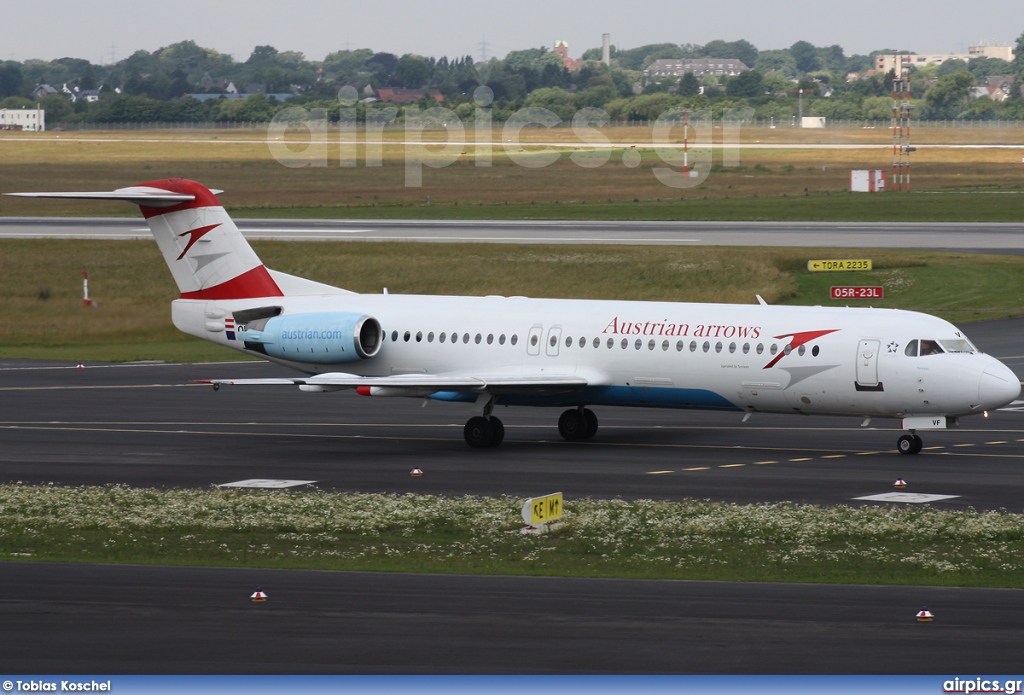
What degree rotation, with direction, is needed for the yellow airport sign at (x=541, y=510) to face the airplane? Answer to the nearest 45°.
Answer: approximately 135° to its left

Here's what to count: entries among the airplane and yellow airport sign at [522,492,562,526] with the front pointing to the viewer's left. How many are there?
0

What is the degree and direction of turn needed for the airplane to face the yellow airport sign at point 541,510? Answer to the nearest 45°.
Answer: approximately 45° to its right

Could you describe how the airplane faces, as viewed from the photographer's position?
facing the viewer and to the right of the viewer
